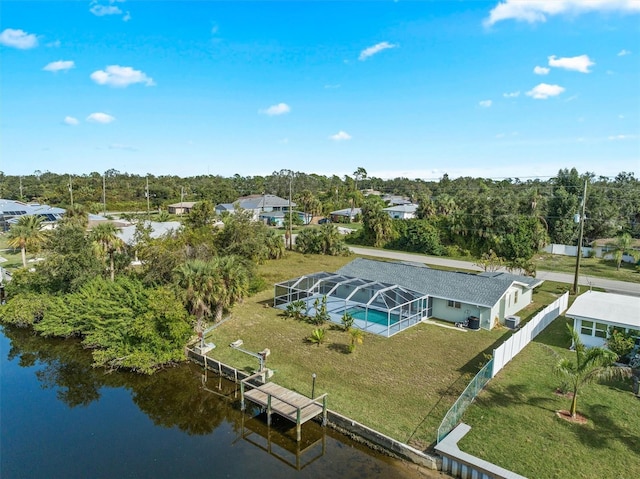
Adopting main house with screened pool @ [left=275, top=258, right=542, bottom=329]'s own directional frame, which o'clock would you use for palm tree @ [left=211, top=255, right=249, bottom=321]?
The palm tree is roughly at 7 o'clock from the main house with screened pool.

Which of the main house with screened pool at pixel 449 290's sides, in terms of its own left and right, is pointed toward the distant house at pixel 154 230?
left

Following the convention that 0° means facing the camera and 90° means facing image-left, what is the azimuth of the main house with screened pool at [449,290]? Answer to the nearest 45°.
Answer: approximately 225°

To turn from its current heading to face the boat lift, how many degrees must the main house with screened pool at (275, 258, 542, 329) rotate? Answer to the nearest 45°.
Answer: approximately 180°

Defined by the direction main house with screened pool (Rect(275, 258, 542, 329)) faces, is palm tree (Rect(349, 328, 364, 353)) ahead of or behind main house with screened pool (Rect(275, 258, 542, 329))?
behind

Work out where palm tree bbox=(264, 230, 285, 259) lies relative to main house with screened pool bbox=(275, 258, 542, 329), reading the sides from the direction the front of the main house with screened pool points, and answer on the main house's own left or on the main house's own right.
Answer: on the main house's own left

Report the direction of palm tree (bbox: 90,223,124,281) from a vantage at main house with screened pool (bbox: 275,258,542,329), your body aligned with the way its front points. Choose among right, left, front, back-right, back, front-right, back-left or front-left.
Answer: back-left

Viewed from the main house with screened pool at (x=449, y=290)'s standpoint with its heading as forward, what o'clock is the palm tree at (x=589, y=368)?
The palm tree is roughly at 4 o'clock from the main house with screened pool.
